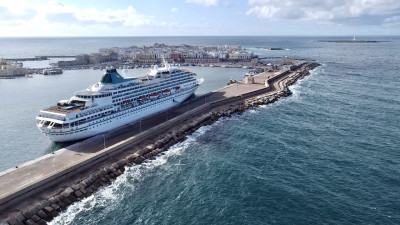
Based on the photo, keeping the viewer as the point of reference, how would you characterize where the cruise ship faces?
facing away from the viewer and to the right of the viewer

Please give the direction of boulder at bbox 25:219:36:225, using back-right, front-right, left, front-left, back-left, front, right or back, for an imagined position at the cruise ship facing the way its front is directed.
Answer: back-right

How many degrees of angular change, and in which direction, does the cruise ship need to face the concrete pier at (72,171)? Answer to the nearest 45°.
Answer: approximately 135° to its right

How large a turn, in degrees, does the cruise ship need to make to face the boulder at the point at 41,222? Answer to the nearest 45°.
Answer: approximately 135° to its right

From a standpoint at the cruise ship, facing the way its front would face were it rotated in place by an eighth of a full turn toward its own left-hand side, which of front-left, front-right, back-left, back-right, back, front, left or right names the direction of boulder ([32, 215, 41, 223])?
back

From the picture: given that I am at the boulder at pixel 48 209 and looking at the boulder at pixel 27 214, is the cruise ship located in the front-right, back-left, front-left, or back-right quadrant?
back-right

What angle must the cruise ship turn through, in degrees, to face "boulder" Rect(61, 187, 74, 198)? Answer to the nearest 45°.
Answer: approximately 135° to its right
